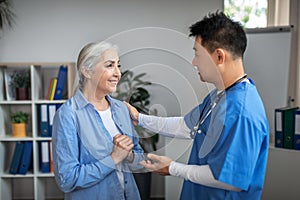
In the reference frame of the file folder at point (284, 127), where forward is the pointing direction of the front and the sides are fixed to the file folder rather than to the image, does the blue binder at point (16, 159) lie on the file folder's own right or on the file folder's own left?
on the file folder's own right

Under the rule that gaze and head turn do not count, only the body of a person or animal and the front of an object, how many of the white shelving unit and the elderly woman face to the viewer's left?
0

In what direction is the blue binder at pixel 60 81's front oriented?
toward the camera

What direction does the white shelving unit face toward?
toward the camera

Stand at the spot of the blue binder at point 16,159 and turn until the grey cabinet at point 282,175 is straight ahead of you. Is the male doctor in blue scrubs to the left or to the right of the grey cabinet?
right

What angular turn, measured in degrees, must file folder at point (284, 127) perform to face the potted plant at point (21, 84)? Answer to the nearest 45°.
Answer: approximately 90° to its right

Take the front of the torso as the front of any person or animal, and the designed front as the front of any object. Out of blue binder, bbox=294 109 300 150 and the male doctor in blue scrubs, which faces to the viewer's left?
the male doctor in blue scrubs

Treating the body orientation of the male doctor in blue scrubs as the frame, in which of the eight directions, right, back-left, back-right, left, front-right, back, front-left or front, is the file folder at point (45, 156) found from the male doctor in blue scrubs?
front-right

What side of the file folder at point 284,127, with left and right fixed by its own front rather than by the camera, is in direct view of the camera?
front

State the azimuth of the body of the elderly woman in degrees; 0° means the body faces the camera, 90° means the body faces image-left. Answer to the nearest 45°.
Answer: approximately 315°

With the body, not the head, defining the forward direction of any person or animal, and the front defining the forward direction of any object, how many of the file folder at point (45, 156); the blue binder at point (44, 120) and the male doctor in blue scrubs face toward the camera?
2

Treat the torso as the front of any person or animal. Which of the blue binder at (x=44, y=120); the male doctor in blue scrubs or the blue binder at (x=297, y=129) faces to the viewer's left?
the male doctor in blue scrubs

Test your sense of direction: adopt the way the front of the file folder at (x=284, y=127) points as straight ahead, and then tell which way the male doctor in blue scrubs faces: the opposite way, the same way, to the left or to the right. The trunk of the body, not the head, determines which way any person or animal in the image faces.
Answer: to the right

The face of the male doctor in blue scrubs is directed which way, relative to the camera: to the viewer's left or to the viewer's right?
to the viewer's left

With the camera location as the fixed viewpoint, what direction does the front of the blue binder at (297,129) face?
facing the viewer
